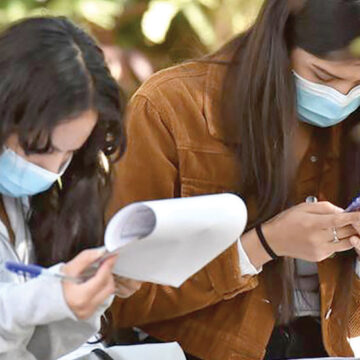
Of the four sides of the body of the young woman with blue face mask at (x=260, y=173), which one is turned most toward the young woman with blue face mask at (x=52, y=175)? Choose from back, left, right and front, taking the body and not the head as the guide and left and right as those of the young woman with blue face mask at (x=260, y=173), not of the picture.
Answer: right

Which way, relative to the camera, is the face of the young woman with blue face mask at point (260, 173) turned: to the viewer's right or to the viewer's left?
to the viewer's right

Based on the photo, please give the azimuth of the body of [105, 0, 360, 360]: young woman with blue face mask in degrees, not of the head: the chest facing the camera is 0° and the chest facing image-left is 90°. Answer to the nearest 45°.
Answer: approximately 315°
